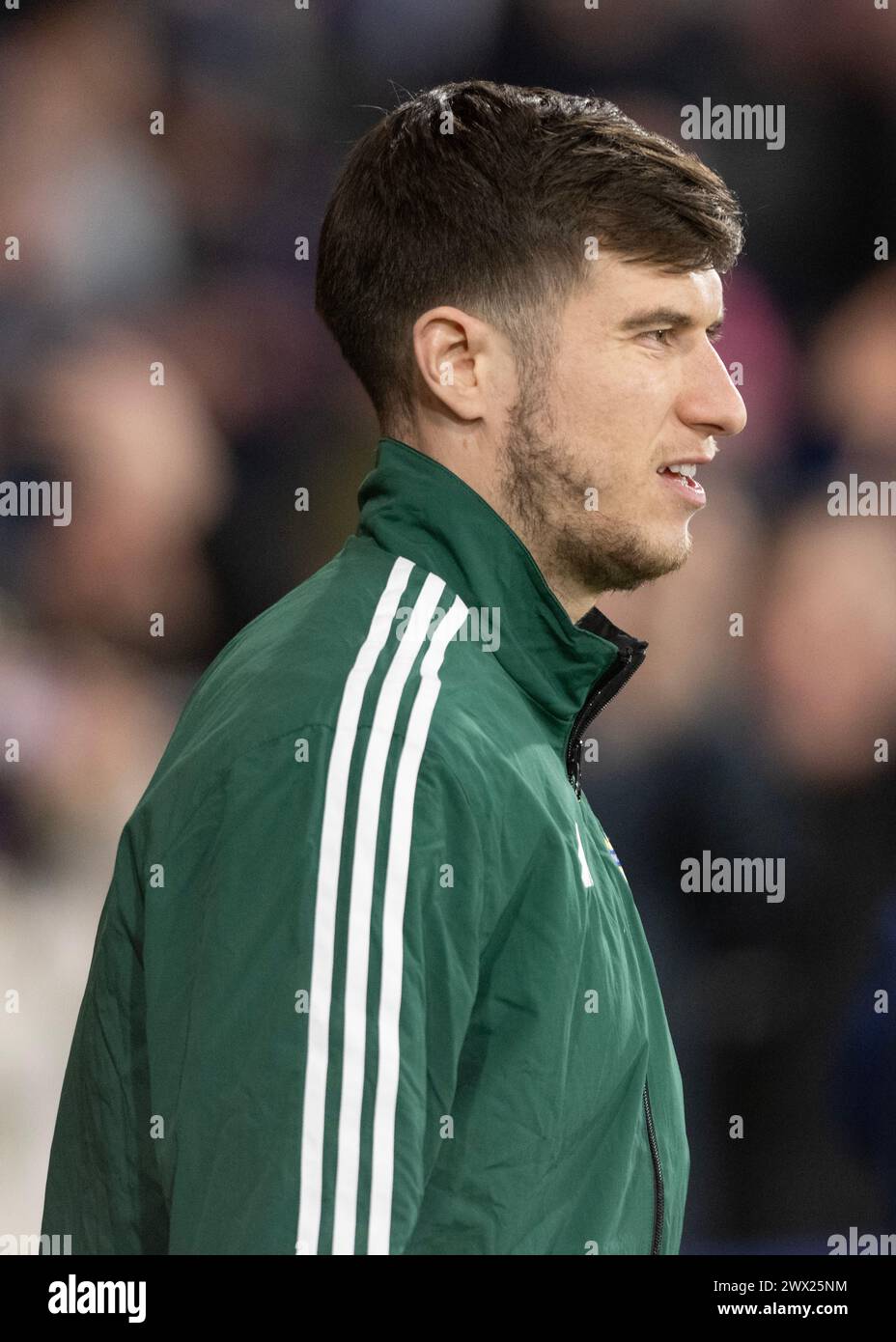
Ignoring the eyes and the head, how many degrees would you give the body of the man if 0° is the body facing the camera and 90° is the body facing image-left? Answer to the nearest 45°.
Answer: approximately 270°

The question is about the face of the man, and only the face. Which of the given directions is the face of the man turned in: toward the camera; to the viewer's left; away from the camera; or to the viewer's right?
to the viewer's right
